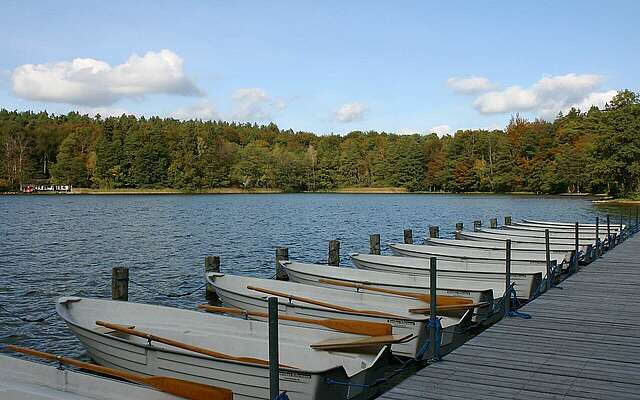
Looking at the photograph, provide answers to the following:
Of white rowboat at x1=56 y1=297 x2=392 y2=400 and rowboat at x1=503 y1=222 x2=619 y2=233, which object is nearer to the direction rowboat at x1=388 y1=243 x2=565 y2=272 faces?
the white rowboat

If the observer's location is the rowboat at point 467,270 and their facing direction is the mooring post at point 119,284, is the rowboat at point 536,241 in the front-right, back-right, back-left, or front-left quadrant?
back-right

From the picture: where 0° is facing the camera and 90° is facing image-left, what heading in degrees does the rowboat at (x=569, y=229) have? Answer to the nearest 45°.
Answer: approximately 90°

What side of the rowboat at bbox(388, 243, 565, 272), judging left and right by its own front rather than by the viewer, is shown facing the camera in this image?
left

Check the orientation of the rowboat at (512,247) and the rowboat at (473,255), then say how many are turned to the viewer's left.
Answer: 2

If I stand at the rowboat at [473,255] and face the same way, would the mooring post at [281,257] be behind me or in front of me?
in front

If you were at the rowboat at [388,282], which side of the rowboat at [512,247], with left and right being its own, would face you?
left

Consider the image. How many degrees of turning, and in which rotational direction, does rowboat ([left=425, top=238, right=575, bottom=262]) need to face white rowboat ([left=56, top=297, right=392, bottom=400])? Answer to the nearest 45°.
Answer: approximately 90° to its left

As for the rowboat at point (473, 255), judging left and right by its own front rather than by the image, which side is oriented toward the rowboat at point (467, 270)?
left

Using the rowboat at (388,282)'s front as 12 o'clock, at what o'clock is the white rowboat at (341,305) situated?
The white rowboat is roughly at 8 o'clock from the rowboat.

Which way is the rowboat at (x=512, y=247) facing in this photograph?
to the viewer's left

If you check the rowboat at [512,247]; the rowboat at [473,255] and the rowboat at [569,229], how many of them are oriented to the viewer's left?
3

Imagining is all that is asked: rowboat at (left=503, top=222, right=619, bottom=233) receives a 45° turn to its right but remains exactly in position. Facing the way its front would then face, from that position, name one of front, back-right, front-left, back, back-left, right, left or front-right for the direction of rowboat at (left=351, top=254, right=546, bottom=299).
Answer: back-left

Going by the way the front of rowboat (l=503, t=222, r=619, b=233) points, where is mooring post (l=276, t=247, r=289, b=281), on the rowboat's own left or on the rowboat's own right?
on the rowboat's own left
